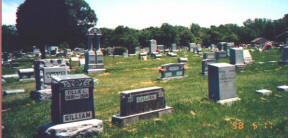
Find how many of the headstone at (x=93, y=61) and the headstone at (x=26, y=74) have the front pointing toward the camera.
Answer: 2

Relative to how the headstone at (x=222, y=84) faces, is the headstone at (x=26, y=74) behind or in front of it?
behind

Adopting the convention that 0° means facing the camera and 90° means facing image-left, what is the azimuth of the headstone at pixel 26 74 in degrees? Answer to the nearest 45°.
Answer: approximately 0°

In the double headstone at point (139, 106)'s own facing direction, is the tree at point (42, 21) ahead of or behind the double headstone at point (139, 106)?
behind

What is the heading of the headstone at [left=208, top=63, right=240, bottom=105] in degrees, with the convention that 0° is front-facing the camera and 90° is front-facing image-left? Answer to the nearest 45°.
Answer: approximately 315°

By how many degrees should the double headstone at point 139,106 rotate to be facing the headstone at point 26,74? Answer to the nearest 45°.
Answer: approximately 180°

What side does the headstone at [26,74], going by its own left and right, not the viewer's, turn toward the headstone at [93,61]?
left
